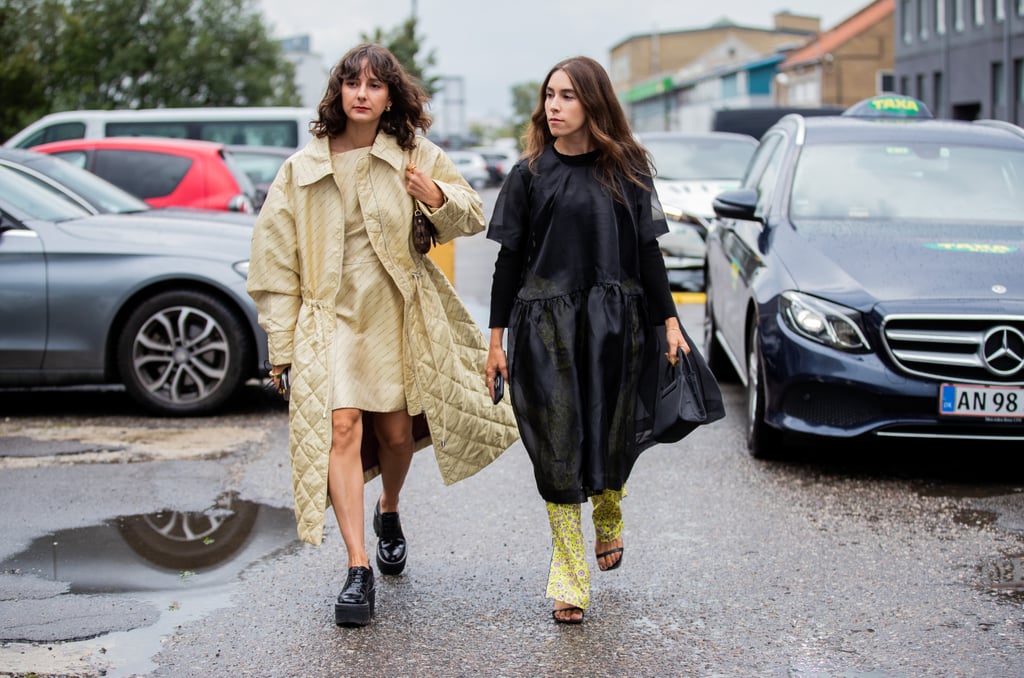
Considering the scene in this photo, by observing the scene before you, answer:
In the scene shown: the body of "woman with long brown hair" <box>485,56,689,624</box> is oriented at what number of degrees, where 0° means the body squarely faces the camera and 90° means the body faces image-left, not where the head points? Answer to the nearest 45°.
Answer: approximately 0°

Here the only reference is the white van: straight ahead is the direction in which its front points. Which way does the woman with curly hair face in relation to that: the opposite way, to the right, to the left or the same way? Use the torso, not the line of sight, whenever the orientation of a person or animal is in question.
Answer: to the left

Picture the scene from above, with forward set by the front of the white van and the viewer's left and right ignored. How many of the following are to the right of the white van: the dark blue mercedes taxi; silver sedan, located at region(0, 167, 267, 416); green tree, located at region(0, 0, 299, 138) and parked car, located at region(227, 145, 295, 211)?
1

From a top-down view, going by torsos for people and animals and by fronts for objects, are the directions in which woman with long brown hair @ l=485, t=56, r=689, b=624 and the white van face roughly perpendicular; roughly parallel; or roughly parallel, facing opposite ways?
roughly perpendicular

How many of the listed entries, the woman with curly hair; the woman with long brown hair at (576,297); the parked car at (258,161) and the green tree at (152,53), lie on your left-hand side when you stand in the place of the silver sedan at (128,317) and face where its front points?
2

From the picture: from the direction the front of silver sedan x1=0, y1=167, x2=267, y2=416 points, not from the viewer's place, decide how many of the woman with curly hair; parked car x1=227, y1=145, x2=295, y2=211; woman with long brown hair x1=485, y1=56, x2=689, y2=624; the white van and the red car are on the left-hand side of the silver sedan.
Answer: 3

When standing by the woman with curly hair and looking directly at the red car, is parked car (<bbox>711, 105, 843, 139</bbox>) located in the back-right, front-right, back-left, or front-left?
front-right

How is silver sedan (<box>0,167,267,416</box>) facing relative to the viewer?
to the viewer's right

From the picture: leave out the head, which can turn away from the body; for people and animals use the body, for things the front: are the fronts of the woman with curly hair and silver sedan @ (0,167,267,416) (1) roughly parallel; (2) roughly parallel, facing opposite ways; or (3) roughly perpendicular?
roughly perpendicular

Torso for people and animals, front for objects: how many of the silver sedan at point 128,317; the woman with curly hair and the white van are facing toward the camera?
1

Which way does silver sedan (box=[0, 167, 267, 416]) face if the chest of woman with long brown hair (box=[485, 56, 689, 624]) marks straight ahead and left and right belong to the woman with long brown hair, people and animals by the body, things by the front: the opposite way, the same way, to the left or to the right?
to the left

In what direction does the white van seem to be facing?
to the viewer's left

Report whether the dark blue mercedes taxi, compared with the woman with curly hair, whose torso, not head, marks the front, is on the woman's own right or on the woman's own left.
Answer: on the woman's own left

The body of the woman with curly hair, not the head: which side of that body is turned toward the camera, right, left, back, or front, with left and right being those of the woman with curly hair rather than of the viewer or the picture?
front

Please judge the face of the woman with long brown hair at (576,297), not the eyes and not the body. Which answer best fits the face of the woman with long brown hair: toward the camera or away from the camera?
toward the camera

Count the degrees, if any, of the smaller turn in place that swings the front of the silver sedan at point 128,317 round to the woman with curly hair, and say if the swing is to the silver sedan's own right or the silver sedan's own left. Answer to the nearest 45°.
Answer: approximately 90° to the silver sedan's own right

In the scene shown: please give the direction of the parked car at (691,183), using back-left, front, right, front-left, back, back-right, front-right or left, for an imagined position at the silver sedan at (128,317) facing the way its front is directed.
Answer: front-left

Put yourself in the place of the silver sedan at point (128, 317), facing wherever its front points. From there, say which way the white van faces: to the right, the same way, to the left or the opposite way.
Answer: the opposite way

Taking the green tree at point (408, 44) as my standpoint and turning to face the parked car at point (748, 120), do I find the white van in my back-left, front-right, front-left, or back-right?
front-right
